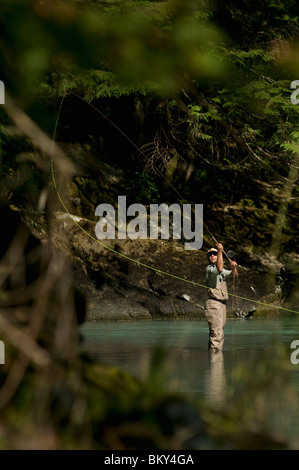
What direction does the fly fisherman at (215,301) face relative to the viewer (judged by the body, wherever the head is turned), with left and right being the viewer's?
facing the viewer and to the right of the viewer
